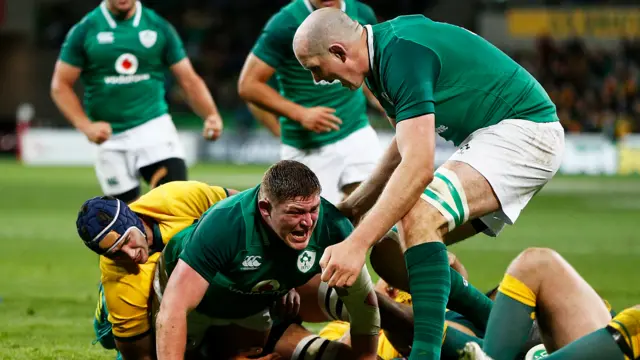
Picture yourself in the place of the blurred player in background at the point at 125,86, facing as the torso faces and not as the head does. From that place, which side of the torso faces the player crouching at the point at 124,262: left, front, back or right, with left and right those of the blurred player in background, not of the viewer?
front

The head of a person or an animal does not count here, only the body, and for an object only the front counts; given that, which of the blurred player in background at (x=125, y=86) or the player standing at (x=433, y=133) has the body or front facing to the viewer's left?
the player standing

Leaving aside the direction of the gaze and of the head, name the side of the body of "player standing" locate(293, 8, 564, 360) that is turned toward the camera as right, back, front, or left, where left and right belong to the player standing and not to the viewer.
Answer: left

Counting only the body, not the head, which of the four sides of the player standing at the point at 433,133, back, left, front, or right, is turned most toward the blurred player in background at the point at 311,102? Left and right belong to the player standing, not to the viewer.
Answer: right

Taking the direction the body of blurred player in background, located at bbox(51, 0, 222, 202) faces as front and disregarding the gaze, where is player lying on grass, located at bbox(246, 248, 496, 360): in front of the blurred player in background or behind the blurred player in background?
in front

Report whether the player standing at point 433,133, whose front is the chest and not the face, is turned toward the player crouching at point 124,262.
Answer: yes

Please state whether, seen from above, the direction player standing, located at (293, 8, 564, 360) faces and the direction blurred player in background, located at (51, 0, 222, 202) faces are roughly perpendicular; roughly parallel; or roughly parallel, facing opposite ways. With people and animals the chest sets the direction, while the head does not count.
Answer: roughly perpendicular

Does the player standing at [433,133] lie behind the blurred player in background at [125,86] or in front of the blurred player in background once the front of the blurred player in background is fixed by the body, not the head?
in front

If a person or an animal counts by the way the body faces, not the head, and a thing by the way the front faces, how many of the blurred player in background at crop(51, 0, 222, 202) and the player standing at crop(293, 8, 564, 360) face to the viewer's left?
1

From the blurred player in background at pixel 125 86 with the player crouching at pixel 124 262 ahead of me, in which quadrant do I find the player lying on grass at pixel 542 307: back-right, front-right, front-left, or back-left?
front-left

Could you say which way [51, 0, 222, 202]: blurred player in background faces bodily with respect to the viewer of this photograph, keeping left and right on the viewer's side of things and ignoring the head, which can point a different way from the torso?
facing the viewer

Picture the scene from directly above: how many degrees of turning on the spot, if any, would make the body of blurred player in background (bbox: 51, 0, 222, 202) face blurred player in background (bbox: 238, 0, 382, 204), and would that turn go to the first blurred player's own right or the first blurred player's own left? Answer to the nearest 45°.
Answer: approximately 45° to the first blurred player's own left

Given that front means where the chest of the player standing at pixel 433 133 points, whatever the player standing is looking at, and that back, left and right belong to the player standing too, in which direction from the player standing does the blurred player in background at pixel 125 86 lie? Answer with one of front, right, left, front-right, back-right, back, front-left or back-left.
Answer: front-right
